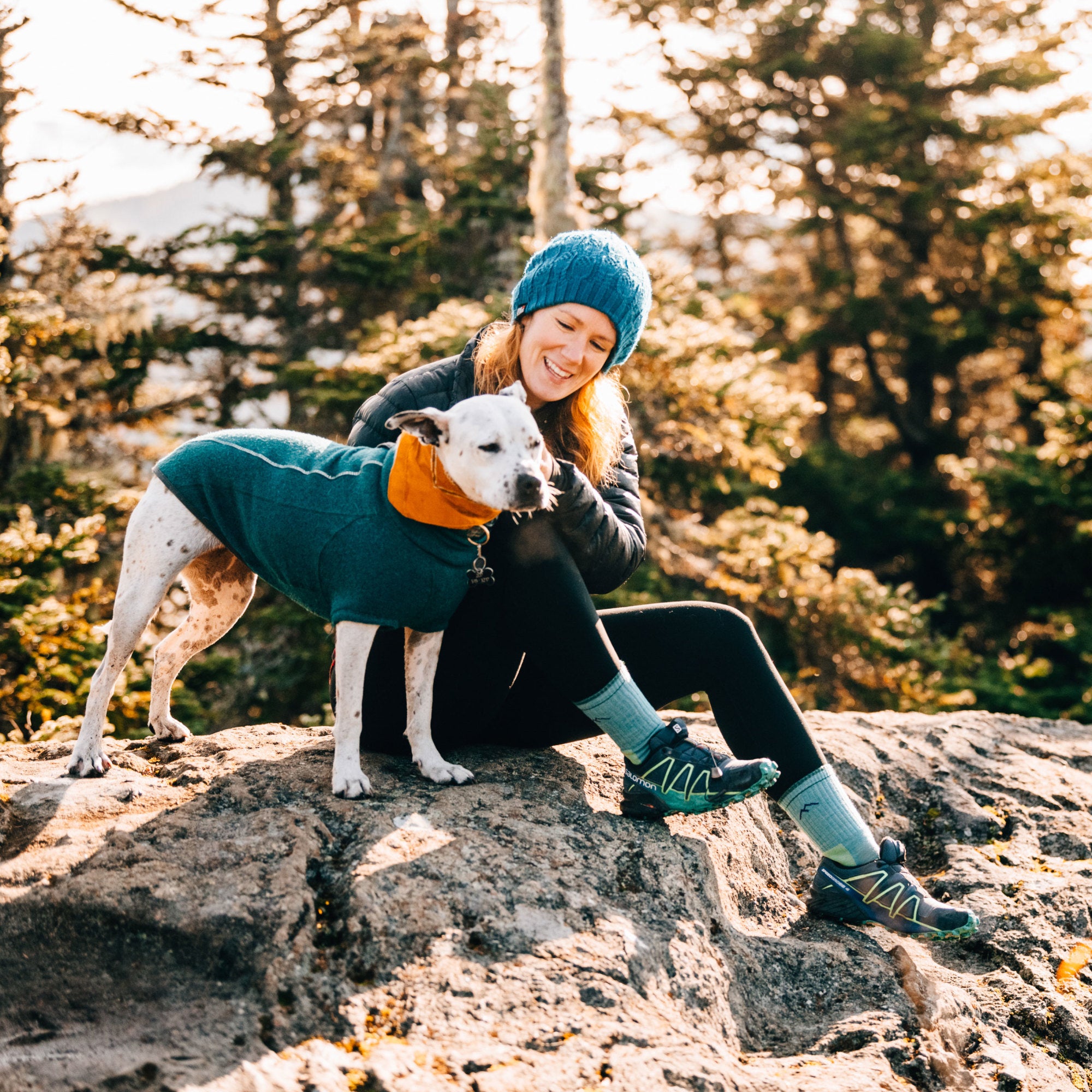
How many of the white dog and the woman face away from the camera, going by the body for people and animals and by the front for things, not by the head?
0

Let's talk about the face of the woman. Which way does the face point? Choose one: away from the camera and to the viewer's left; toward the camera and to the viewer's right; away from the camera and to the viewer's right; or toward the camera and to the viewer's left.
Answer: toward the camera and to the viewer's left

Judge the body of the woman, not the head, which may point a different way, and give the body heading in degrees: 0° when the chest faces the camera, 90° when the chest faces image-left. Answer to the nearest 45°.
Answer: approximately 315°

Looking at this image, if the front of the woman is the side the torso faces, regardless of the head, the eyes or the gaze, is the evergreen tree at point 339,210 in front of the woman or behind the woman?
behind

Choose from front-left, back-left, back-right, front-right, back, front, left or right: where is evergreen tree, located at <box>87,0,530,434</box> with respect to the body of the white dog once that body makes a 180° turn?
front-right

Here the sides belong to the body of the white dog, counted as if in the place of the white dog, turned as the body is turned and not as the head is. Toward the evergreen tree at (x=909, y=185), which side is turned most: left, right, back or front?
left

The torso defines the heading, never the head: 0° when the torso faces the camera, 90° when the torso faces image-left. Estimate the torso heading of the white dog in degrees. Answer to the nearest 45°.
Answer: approximately 315°
